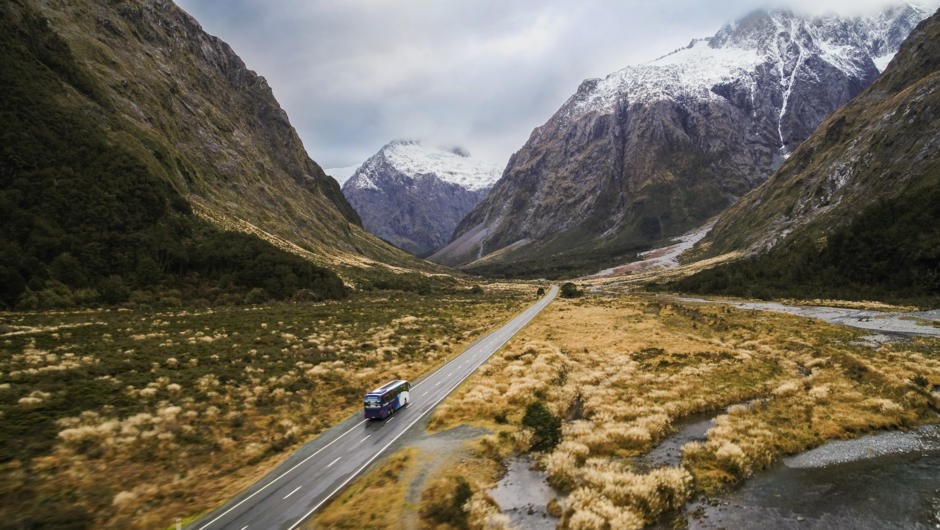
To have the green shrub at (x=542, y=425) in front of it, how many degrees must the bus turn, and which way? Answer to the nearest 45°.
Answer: approximately 90° to its right

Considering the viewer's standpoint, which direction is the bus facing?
facing away from the viewer and to the right of the viewer

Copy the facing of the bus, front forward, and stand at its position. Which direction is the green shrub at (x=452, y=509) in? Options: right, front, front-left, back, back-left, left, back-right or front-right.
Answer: back-right
